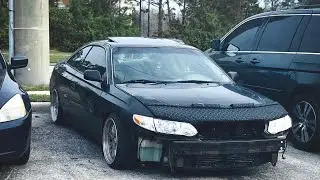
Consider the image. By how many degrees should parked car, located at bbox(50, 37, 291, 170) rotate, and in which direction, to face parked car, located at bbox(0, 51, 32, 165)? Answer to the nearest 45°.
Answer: approximately 135° to its right

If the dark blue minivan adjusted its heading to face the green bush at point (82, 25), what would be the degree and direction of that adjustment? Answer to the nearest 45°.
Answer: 0° — it already faces it

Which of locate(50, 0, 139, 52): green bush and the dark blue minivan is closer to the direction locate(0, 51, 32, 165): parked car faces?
the dark blue minivan

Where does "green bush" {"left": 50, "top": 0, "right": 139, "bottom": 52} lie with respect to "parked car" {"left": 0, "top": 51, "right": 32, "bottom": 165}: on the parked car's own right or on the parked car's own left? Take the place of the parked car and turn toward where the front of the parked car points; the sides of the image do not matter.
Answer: on the parked car's own left

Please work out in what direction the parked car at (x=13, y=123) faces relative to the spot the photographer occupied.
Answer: facing the viewer and to the right of the viewer

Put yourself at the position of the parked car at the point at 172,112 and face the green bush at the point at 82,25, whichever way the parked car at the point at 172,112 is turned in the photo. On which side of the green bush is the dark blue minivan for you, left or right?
right

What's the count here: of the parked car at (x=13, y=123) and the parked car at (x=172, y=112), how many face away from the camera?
0

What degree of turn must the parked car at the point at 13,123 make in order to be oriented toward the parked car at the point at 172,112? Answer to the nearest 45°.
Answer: approximately 45° to its left

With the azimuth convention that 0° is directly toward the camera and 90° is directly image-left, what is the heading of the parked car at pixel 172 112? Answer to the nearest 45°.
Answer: approximately 315°

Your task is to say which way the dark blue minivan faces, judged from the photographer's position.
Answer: facing away from the viewer and to the left of the viewer
